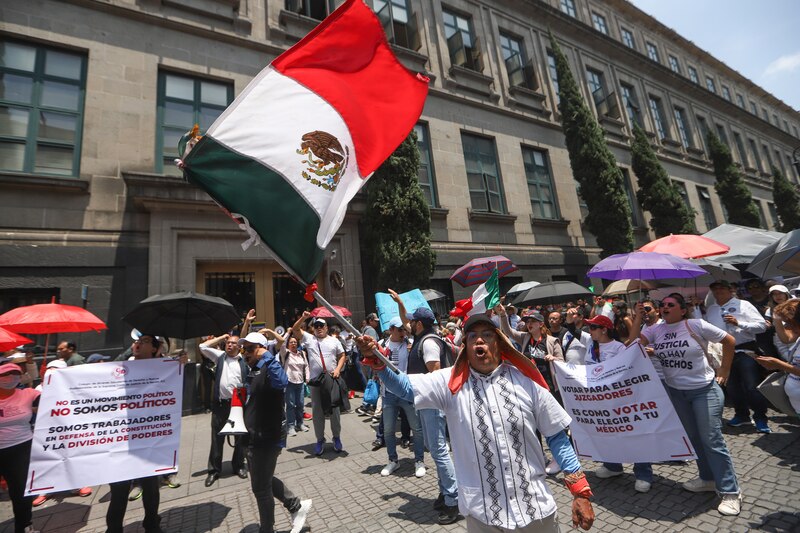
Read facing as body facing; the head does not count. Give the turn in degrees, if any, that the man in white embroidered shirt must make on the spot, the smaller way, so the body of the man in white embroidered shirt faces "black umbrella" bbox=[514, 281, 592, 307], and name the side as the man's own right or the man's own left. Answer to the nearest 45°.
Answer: approximately 180°

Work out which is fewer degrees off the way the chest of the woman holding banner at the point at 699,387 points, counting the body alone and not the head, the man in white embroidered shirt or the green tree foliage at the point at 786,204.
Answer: the man in white embroidered shirt

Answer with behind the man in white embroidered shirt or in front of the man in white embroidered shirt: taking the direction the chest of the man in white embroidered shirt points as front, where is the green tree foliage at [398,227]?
behind

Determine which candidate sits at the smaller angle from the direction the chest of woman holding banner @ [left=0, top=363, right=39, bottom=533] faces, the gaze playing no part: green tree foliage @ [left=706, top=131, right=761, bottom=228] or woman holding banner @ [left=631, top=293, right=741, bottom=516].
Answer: the woman holding banner

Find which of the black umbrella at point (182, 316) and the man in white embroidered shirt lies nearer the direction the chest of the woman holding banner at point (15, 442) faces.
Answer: the man in white embroidered shirt

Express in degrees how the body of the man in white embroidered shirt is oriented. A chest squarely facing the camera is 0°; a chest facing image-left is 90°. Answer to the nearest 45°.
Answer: approximately 0°

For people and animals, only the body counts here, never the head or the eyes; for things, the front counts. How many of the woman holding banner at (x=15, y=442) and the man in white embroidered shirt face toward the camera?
2

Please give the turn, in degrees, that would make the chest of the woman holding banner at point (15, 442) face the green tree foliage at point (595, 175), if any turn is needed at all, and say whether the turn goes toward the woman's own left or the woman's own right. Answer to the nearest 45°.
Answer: approximately 90° to the woman's own left

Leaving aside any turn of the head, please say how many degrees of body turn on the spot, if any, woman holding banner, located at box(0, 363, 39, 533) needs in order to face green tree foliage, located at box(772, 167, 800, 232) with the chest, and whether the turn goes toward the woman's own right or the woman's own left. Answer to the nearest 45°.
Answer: approximately 90° to the woman's own left

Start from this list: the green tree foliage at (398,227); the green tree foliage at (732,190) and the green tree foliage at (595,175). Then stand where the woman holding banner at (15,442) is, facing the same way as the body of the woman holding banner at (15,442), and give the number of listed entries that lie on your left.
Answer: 3
